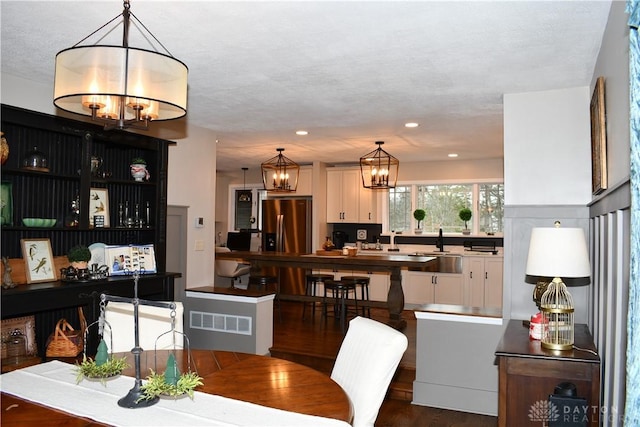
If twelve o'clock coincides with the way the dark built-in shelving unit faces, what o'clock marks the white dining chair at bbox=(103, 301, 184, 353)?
The white dining chair is roughly at 1 o'clock from the dark built-in shelving unit.

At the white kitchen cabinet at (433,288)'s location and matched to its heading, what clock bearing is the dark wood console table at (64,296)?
The dark wood console table is roughly at 1 o'clock from the white kitchen cabinet.

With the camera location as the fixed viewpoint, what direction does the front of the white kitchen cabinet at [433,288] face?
facing the viewer

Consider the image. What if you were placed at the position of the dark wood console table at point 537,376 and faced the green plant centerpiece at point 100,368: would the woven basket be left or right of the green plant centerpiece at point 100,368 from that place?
right

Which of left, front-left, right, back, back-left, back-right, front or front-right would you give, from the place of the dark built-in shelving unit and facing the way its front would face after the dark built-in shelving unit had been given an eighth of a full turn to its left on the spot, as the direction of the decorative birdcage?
front-right

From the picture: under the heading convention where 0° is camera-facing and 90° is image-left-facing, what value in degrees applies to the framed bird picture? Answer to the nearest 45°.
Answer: approximately 315°

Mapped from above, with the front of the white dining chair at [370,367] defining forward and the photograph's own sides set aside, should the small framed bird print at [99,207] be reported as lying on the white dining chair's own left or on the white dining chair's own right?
on the white dining chair's own right

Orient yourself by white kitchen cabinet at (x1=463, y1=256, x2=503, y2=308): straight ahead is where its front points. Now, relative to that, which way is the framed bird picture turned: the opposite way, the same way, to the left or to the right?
to the left

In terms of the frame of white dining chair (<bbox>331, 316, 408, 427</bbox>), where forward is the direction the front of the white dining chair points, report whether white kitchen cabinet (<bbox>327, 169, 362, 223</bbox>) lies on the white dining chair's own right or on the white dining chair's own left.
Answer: on the white dining chair's own right

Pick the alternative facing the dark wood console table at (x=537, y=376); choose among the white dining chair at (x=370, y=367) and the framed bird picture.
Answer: the framed bird picture

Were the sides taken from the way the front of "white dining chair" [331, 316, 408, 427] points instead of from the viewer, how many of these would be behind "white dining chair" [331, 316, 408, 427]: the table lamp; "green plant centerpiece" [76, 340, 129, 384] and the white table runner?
1

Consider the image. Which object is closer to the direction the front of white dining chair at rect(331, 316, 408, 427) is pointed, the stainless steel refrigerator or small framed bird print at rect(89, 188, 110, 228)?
the small framed bird print
